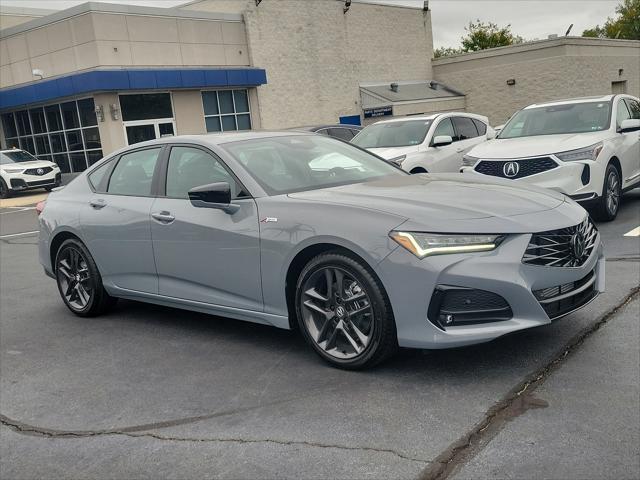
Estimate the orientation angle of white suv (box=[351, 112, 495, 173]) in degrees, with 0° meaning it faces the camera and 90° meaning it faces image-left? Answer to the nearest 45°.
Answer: approximately 45°

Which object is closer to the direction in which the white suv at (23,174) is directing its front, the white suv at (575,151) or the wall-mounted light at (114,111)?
the white suv at (575,151)

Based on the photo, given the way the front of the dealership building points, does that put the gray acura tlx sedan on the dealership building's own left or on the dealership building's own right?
on the dealership building's own left

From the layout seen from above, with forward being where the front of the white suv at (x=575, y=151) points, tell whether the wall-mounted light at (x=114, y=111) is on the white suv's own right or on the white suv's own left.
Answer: on the white suv's own right

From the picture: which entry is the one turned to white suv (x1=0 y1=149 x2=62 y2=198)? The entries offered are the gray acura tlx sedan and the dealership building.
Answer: the dealership building

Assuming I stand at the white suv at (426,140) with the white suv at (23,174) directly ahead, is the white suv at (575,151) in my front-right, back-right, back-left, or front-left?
back-left

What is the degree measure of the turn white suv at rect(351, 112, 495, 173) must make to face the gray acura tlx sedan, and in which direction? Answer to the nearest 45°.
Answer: approximately 45° to its left

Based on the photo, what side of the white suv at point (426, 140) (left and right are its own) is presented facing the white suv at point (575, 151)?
left

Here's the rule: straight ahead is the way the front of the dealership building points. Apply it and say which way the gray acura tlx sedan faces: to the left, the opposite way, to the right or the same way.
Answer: to the left

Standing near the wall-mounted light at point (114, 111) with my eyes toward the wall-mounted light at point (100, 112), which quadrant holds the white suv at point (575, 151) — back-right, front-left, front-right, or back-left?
back-left

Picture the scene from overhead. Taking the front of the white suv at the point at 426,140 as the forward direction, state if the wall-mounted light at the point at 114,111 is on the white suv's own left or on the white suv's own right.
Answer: on the white suv's own right

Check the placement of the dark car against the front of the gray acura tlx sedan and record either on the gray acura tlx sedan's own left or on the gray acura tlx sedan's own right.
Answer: on the gray acura tlx sedan's own left

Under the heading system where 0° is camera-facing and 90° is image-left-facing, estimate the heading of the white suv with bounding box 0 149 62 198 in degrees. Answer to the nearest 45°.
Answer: approximately 315°

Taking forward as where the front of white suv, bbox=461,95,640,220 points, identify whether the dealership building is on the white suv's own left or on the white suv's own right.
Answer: on the white suv's own right

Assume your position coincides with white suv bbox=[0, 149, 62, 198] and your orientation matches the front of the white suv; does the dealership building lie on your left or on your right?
on your left
